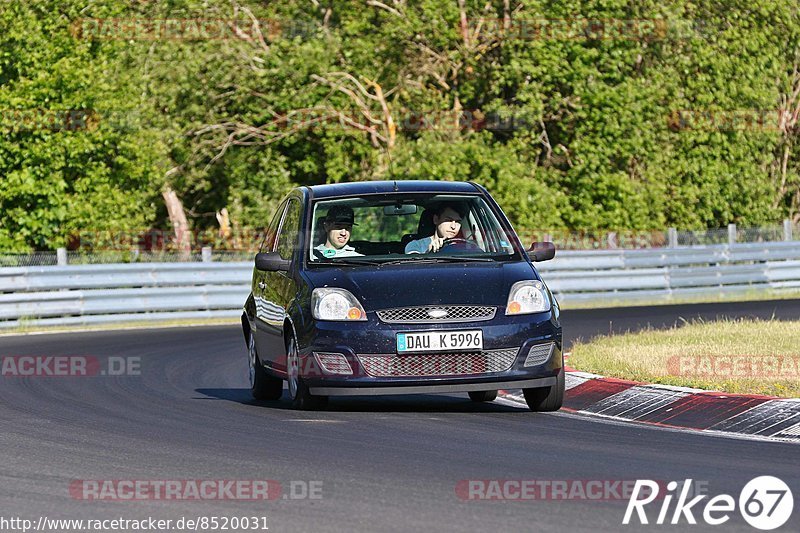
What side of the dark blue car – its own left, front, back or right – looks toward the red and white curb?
left

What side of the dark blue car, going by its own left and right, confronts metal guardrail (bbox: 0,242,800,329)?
back

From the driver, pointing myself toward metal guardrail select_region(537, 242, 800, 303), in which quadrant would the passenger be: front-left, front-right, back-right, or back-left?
back-left

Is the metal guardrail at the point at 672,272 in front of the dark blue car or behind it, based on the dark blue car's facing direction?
behind

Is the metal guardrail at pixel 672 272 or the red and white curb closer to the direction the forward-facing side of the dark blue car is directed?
the red and white curb

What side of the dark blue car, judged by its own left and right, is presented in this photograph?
front

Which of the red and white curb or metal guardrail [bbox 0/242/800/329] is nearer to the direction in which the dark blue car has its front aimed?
the red and white curb
